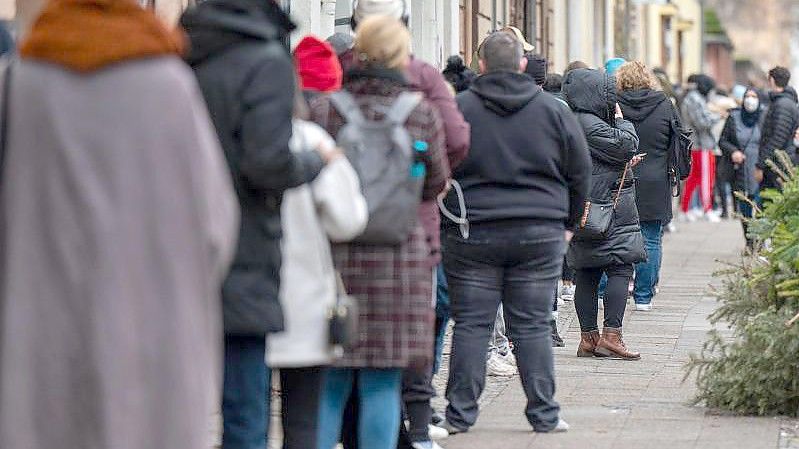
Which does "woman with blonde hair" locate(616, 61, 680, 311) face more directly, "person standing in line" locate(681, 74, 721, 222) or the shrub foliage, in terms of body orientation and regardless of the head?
the person standing in line

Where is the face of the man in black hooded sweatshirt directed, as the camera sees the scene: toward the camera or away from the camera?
away from the camera

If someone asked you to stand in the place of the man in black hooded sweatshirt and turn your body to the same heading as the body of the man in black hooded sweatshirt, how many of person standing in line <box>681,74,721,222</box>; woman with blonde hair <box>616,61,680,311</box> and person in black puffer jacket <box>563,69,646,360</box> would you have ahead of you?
3

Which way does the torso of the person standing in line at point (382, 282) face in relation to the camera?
away from the camera

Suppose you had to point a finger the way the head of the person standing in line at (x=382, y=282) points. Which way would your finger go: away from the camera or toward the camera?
away from the camera

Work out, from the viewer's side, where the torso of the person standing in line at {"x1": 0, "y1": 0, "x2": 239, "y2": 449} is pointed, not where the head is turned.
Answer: away from the camera

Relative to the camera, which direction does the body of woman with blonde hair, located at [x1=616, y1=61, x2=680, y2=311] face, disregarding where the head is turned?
away from the camera

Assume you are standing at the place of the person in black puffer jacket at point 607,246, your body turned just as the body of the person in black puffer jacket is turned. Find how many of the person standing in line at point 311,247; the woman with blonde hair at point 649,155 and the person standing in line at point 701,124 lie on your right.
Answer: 1

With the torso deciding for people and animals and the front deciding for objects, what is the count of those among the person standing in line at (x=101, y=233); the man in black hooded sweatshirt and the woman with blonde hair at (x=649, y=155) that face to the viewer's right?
0

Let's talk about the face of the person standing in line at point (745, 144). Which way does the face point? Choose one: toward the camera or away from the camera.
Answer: toward the camera

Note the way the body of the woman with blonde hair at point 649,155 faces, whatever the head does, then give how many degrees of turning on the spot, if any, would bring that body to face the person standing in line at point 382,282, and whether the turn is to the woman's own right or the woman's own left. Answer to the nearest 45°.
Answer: approximately 180°
